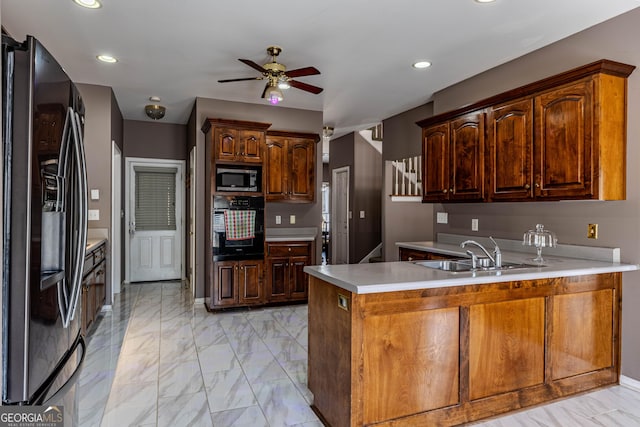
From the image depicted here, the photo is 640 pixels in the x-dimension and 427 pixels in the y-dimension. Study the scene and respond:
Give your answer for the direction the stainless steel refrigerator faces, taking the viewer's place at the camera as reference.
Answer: facing to the right of the viewer

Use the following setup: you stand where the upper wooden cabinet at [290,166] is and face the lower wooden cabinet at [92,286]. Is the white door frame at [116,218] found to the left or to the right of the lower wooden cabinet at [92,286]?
right

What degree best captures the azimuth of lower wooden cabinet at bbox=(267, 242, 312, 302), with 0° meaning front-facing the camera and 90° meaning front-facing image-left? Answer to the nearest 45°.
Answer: approximately 0°

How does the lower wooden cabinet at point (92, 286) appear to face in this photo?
to the viewer's right

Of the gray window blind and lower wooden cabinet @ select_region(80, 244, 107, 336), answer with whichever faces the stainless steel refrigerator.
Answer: the gray window blind

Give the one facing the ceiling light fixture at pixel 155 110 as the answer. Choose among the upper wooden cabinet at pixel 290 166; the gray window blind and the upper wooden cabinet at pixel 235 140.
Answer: the gray window blind

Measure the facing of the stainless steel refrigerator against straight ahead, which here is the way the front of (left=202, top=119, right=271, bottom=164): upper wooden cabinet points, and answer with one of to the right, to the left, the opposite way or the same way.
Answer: to the left

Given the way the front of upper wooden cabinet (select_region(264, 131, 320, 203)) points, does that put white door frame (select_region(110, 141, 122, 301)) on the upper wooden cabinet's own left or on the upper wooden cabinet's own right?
on the upper wooden cabinet's own right

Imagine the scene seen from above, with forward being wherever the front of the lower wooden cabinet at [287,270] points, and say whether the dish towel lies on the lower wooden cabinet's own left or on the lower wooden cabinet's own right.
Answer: on the lower wooden cabinet's own right

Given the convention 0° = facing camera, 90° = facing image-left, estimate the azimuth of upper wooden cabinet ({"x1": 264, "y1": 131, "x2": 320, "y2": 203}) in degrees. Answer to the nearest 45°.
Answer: approximately 0°

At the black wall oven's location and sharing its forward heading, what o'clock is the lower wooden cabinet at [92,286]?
The lower wooden cabinet is roughly at 2 o'clock from the black wall oven.

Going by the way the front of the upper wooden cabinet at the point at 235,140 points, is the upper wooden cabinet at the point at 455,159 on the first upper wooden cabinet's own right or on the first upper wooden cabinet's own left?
on the first upper wooden cabinet's own left

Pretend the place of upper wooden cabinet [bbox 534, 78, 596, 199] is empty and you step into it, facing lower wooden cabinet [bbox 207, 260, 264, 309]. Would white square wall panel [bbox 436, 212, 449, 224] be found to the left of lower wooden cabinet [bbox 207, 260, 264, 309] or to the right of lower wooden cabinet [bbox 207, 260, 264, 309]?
right
